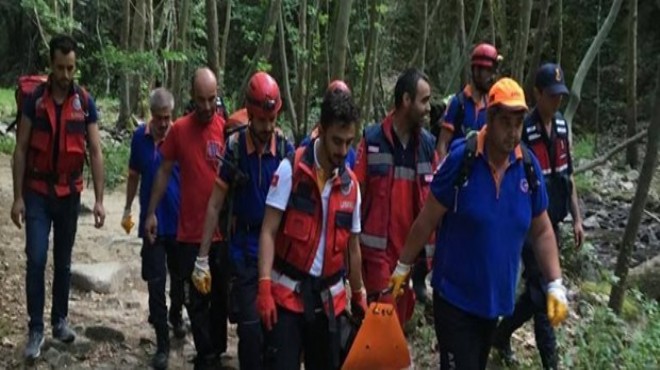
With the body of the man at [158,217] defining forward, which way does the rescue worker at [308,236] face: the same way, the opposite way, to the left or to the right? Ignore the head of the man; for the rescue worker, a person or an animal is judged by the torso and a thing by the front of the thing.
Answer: the same way

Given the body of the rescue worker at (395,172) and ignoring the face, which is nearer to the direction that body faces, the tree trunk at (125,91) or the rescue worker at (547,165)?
the rescue worker

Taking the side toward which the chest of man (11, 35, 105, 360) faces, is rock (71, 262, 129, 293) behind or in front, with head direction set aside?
behind

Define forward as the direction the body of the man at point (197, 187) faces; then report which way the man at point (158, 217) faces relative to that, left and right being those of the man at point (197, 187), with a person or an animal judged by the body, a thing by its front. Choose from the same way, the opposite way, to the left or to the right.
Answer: the same way

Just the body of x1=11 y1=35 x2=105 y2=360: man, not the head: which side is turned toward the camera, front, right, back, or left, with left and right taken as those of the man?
front

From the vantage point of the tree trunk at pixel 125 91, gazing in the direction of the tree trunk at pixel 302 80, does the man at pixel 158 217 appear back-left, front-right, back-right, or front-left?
front-right

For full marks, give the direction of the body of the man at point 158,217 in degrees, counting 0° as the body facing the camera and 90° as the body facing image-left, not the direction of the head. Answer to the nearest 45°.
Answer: approximately 315°

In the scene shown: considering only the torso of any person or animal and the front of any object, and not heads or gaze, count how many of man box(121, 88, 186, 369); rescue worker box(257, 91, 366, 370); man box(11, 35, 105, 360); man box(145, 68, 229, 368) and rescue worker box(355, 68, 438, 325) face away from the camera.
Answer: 0

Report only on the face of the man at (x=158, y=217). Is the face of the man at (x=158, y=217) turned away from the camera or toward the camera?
toward the camera

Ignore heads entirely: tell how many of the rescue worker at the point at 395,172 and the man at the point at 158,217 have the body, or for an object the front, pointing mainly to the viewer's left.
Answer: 0

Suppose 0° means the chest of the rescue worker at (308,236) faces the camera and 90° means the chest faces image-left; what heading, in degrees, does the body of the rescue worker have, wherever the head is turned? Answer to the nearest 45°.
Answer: approximately 315°

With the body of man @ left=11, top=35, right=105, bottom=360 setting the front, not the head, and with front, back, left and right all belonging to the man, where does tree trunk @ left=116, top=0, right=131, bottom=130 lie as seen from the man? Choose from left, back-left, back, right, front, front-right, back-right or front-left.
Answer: back
